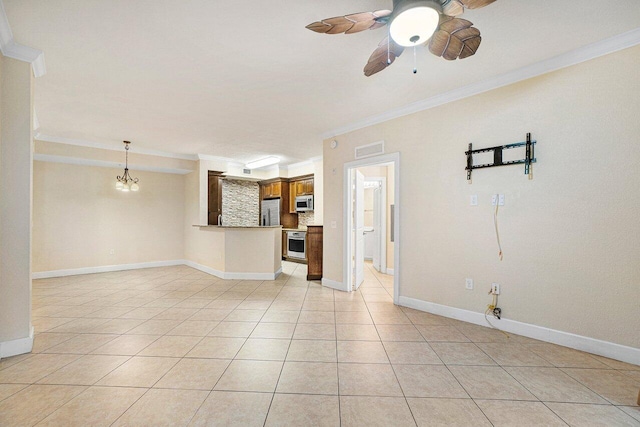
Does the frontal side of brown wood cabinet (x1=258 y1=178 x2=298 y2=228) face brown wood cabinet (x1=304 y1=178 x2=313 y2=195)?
no

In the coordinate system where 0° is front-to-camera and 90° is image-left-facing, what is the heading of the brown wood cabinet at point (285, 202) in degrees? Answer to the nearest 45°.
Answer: approximately 45°

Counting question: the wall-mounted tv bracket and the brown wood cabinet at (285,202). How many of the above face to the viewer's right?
0

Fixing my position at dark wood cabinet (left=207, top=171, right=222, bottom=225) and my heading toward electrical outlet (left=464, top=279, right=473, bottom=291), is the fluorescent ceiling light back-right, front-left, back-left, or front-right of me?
front-left

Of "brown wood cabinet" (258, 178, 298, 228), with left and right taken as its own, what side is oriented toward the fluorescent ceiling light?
front

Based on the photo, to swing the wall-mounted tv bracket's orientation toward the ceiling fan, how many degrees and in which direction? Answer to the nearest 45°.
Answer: approximately 45° to its left

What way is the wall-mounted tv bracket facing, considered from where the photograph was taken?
facing the viewer and to the left of the viewer

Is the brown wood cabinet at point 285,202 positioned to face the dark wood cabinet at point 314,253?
no

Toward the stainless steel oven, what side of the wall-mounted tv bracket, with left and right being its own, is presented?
right
